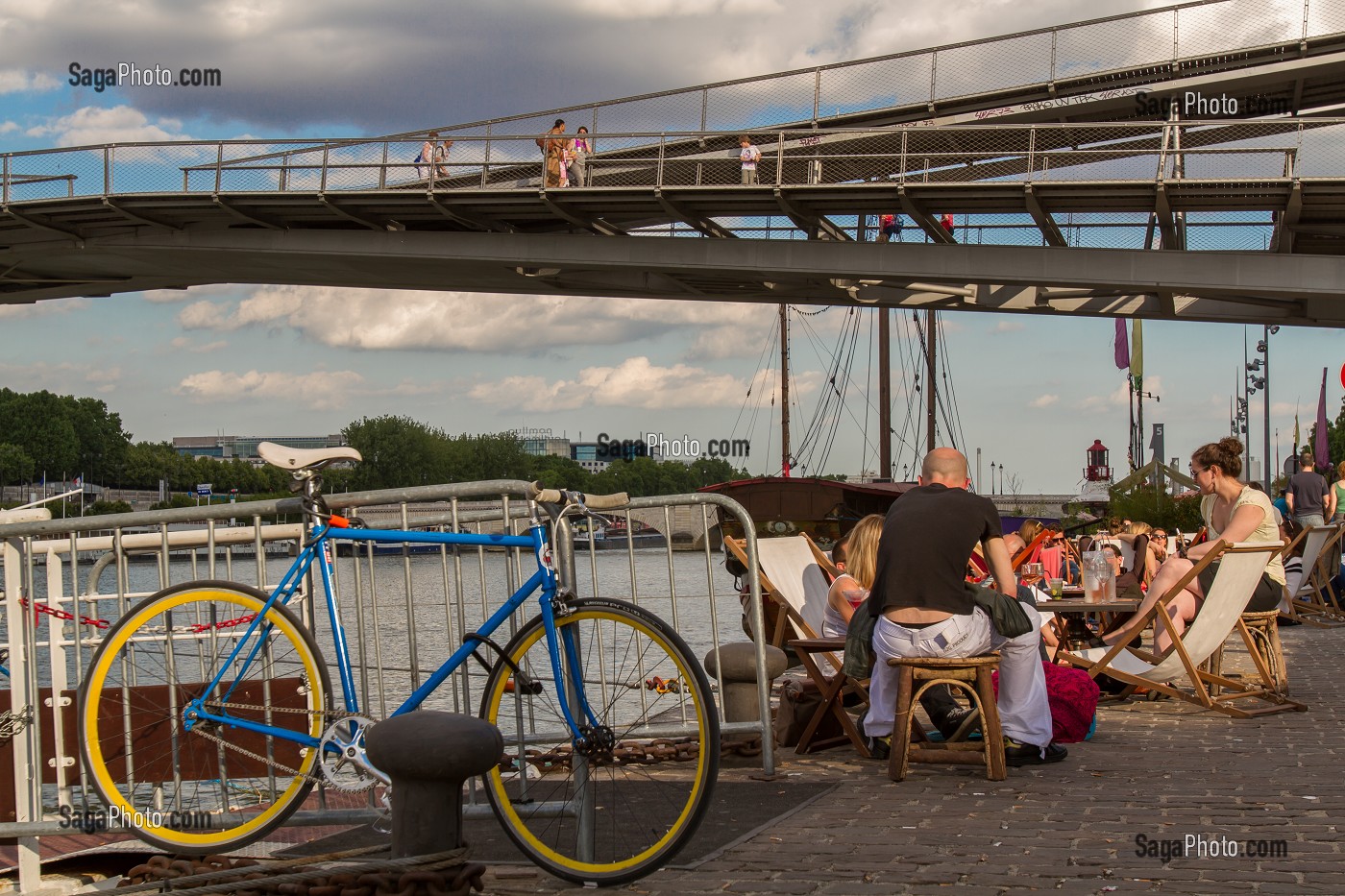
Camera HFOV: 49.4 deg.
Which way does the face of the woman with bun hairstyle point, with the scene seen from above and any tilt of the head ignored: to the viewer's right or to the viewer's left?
to the viewer's left

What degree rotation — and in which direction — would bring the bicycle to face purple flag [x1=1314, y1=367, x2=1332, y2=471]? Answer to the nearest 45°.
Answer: approximately 45° to its left

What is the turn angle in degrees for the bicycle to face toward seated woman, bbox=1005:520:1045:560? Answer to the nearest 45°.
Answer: approximately 45° to its left

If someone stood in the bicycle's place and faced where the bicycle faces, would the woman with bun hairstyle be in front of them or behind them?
in front

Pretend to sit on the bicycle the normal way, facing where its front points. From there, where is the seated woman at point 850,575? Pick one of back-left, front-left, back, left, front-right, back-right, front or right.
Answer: front-left

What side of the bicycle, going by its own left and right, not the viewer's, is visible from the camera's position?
right

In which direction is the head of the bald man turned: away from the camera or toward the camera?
away from the camera

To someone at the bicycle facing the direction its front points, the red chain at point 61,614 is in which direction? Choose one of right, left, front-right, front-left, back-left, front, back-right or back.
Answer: back-left

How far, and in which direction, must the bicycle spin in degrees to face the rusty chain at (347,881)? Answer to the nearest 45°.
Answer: approximately 90° to its right

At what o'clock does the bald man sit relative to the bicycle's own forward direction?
The bald man is roughly at 11 o'clock from the bicycle.

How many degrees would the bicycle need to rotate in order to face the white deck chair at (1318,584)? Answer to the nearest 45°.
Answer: approximately 45° to its left

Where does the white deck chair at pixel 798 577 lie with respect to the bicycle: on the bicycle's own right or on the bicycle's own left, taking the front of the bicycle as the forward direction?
on the bicycle's own left

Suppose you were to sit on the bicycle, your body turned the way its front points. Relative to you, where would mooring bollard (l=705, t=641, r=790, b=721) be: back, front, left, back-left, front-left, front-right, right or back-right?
front-left

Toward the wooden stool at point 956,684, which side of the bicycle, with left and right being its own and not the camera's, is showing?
front
